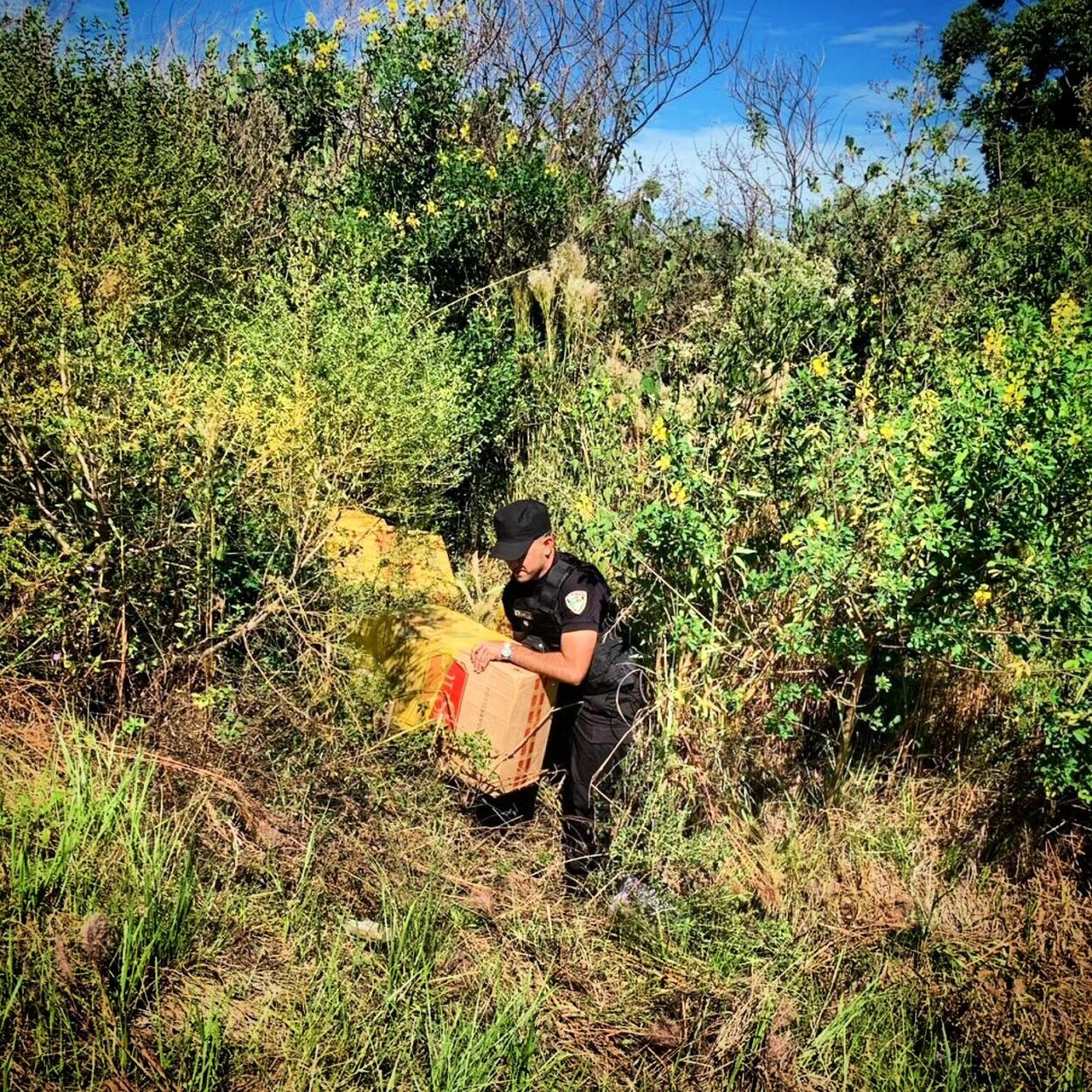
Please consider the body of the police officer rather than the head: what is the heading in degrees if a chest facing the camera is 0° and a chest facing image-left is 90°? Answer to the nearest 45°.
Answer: approximately 45°

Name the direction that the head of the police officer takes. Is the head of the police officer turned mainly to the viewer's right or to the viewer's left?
to the viewer's left

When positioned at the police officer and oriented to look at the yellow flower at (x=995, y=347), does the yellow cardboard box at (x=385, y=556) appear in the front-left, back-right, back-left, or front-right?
back-left

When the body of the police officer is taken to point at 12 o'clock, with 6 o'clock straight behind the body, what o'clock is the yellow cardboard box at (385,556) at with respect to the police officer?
The yellow cardboard box is roughly at 2 o'clock from the police officer.
